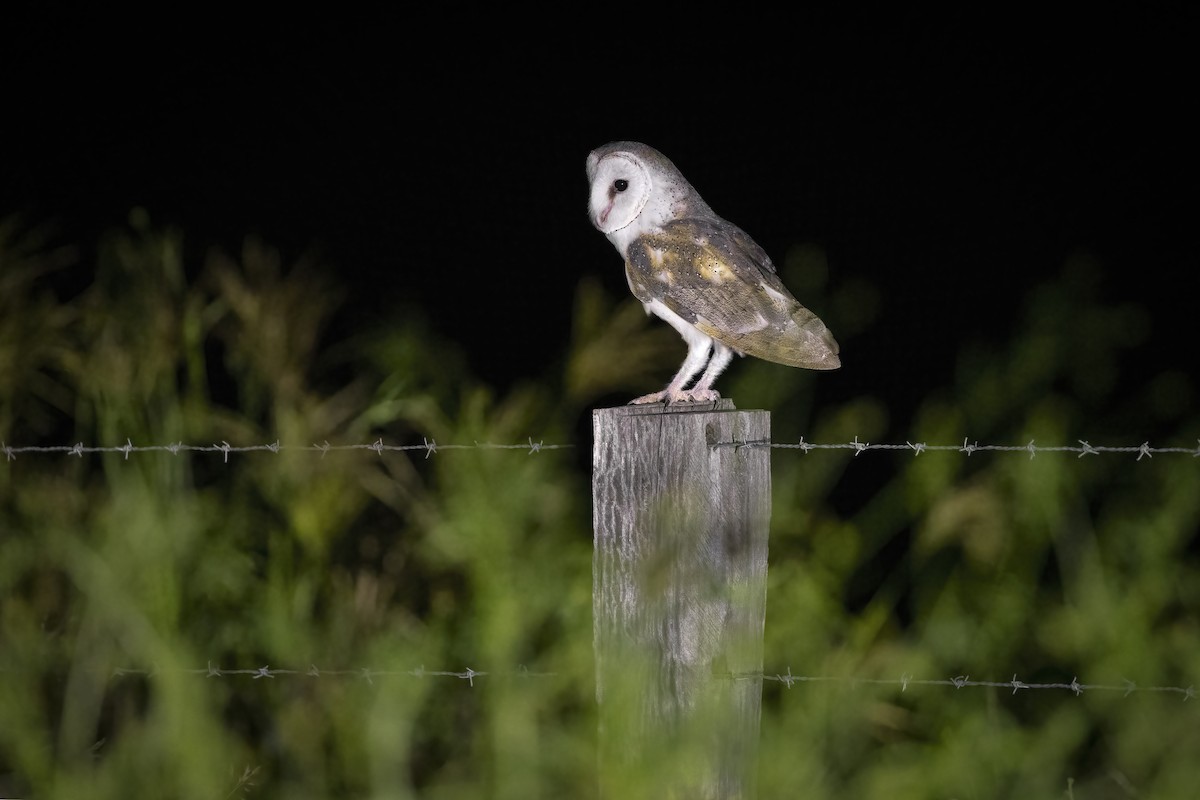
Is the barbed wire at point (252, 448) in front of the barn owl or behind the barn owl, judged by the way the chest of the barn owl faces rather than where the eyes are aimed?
in front

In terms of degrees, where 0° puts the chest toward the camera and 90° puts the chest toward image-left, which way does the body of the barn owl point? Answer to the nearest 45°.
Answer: approximately 90°
